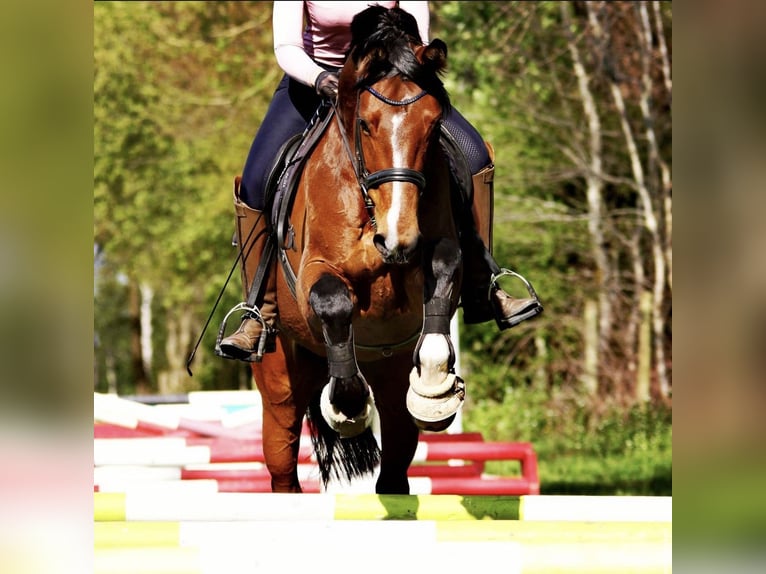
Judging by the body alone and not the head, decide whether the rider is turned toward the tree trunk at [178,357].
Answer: no

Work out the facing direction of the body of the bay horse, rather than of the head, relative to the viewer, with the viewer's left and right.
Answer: facing the viewer

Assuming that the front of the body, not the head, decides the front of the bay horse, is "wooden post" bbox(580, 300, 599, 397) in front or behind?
behind

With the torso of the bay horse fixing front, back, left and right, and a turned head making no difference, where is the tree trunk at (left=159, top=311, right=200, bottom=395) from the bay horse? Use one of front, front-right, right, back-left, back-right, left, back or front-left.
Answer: back

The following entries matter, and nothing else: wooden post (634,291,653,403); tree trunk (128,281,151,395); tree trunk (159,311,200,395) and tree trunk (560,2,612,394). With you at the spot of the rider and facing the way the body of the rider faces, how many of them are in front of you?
0

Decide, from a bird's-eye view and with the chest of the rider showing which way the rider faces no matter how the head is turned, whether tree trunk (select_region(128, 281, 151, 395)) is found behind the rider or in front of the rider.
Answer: behind

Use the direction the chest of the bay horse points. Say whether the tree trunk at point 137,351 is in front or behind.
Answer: behind

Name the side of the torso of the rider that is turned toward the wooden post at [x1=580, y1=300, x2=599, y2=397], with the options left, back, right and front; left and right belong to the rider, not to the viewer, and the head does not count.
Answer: back
